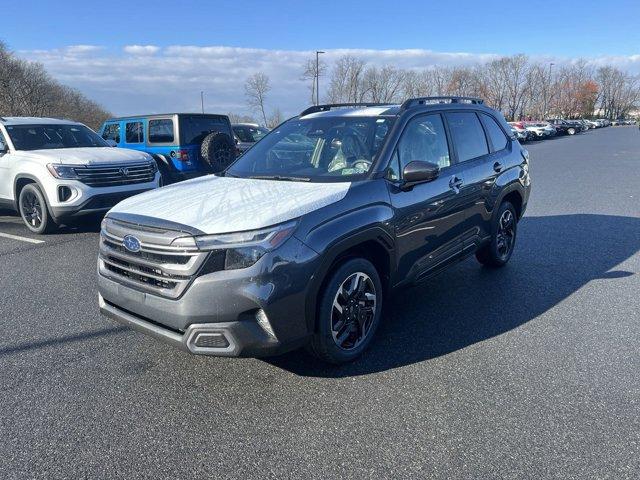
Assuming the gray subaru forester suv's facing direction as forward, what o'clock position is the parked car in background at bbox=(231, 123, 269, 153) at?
The parked car in background is roughly at 4 o'clock from the gray subaru forester suv.

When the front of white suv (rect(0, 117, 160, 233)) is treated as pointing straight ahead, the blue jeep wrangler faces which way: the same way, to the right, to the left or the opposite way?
the opposite way

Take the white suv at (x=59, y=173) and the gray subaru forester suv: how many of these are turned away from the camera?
0

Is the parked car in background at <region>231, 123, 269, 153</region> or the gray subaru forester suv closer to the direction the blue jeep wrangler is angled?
the parked car in background

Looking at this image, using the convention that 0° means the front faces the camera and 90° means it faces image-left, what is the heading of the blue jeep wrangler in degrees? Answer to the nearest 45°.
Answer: approximately 135°

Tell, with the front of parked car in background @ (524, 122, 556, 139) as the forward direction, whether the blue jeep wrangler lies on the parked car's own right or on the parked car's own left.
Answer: on the parked car's own right

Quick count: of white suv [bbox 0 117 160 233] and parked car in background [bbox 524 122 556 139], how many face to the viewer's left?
0

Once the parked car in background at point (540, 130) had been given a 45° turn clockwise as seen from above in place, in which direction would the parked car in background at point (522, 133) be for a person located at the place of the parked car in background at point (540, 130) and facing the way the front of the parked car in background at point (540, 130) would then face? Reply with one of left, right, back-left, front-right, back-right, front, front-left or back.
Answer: front

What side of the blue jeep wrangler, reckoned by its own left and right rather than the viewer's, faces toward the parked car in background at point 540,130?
right

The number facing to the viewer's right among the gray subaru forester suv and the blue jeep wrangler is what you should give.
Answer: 0

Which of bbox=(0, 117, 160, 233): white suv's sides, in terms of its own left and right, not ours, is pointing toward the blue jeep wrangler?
left

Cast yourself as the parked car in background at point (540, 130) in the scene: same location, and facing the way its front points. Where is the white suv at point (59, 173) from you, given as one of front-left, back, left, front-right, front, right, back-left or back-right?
front-right

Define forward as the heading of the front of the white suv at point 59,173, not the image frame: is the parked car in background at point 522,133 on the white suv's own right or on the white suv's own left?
on the white suv's own left

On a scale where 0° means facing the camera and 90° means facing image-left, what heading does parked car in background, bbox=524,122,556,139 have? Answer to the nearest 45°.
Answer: approximately 315°

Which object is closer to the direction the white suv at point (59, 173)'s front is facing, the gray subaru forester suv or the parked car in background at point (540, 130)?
the gray subaru forester suv
